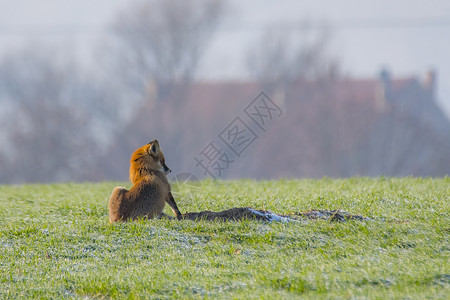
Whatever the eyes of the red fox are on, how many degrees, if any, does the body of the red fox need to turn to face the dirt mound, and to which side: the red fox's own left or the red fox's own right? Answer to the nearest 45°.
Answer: approximately 45° to the red fox's own right

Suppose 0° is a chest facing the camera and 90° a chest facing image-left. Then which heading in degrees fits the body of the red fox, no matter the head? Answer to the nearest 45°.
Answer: approximately 225°
